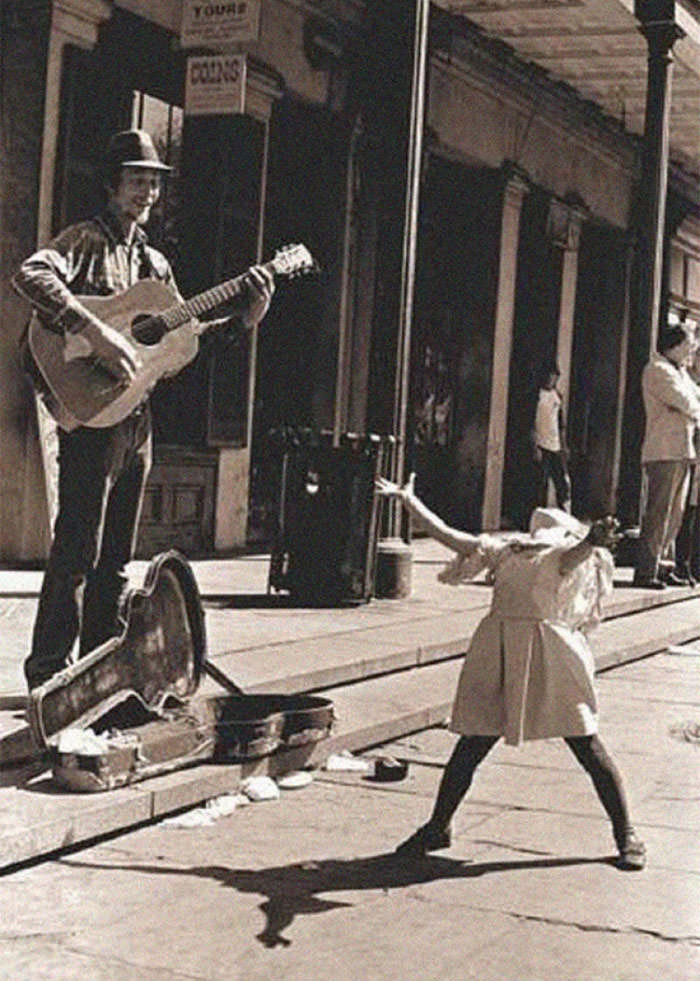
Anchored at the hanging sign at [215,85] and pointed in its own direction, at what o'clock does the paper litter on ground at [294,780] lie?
The paper litter on ground is roughly at 12 o'clock from the hanging sign.

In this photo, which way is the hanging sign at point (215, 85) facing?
toward the camera

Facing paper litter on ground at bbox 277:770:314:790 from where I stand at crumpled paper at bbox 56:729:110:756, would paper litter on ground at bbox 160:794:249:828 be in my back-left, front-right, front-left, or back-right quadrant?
front-right

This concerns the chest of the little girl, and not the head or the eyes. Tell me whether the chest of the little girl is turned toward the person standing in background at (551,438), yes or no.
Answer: no

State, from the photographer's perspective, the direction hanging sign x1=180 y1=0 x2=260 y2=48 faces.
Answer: facing the viewer

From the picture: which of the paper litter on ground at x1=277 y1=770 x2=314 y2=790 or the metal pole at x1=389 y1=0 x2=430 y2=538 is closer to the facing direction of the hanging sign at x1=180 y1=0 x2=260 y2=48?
the paper litter on ground

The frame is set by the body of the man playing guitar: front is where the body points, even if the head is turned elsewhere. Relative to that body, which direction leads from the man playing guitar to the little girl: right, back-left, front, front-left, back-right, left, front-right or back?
front

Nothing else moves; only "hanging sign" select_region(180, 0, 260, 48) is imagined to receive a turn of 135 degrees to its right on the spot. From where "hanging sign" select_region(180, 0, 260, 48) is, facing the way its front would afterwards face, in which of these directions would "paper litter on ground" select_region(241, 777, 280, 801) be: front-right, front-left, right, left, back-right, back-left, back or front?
back-left

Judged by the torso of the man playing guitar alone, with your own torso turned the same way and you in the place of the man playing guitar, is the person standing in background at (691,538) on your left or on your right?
on your left

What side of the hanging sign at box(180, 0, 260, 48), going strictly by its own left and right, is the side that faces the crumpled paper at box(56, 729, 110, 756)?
front

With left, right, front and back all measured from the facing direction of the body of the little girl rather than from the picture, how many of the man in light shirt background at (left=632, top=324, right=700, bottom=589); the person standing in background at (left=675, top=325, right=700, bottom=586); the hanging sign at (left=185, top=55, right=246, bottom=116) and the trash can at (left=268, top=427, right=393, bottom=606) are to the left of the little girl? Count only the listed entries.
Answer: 0

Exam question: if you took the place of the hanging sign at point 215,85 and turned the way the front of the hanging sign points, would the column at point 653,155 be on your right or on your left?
on your left
